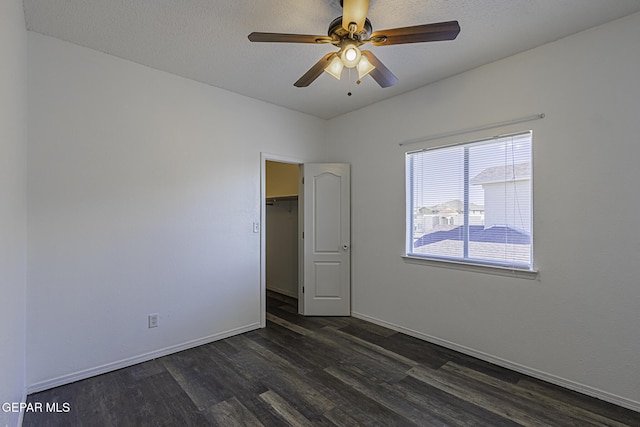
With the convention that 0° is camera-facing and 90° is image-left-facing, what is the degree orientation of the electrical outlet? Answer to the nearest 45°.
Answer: approximately 0°

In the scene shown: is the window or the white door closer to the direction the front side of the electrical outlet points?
the window

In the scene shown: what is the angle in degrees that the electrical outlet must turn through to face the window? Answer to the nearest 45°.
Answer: approximately 45° to its left

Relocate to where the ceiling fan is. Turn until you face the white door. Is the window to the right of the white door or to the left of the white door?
right

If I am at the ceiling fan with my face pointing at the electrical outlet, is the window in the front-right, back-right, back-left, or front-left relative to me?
back-right

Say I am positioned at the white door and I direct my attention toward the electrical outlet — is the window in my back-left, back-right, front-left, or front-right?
back-left
